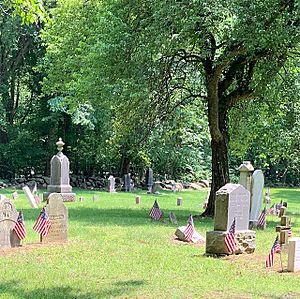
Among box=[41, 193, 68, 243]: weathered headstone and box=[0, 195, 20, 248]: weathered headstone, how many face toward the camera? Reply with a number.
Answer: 2

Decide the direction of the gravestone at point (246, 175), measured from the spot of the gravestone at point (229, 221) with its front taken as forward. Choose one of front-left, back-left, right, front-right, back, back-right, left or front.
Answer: back-left

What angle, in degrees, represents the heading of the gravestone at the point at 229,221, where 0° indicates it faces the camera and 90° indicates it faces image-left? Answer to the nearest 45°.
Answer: approximately 315°

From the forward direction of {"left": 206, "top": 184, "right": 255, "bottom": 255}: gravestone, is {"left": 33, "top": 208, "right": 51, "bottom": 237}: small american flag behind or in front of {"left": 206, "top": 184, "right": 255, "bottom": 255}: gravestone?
behind

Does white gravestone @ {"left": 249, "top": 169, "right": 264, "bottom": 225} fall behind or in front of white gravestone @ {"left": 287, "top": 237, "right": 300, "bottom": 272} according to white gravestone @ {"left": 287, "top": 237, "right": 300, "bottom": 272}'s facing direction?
behind

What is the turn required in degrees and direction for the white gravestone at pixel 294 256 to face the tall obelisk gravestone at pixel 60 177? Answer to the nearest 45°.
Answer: approximately 180°

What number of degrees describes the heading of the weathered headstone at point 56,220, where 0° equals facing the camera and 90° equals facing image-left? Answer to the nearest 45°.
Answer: approximately 0°

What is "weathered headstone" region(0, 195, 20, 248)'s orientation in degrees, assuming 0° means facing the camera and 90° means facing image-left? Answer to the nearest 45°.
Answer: approximately 0°

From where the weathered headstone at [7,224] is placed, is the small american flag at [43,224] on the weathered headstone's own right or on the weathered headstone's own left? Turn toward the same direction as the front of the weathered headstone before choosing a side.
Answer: on the weathered headstone's own left
